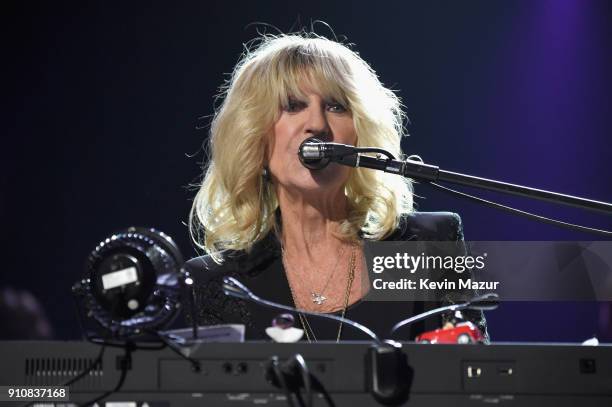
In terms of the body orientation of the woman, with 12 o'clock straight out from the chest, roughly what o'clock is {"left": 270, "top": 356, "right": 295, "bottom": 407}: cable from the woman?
The cable is roughly at 12 o'clock from the woman.

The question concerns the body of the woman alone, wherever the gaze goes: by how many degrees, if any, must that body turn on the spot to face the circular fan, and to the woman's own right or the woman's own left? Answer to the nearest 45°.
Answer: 0° — they already face it

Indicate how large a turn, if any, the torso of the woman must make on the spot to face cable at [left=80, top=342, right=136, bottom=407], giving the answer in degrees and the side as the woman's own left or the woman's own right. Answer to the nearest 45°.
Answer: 0° — they already face it
